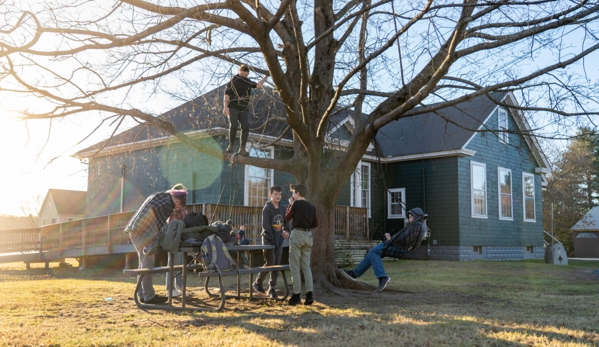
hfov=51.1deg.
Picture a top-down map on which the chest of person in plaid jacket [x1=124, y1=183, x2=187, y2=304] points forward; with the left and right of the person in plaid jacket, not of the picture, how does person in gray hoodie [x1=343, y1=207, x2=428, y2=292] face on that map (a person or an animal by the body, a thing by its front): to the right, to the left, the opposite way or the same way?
the opposite way

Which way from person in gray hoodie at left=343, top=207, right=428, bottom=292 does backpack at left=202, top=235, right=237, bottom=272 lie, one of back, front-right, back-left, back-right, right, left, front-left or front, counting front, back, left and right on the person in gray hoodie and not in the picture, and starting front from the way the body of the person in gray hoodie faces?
front-left

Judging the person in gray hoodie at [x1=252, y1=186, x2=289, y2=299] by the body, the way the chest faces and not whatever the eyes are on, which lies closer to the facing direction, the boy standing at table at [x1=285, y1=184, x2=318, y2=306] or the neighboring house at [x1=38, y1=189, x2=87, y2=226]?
the boy standing at table

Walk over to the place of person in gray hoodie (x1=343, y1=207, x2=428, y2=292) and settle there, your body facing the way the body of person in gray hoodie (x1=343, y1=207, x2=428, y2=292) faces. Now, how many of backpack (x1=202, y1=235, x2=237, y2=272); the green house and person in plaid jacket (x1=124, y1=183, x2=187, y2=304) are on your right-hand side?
1

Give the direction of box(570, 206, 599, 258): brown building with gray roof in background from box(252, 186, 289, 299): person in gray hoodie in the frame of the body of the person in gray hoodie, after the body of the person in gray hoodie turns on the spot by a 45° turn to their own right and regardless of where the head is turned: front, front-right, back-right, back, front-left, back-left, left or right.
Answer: back-left

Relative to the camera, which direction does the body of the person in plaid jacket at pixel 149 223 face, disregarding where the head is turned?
to the viewer's right

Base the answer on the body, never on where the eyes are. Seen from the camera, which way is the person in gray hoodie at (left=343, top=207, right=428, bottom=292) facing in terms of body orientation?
to the viewer's left

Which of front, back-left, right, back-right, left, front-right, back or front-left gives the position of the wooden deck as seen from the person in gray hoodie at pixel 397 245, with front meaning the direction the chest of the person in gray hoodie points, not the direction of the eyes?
front-right

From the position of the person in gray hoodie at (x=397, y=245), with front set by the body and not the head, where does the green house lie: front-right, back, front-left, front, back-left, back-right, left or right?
right

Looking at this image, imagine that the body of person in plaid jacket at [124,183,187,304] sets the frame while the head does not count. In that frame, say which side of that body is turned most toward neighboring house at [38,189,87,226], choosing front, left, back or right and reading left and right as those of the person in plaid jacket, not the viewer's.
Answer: left

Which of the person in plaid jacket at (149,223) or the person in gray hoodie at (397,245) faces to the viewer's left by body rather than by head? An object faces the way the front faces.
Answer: the person in gray hoodie

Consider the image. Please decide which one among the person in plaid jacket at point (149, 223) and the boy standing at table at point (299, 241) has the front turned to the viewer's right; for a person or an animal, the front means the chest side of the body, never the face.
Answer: the person in plaid jacket

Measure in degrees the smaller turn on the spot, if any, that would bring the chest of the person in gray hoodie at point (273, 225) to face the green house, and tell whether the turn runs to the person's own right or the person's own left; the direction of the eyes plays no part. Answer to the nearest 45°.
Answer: approximately 90° to the person's own left
